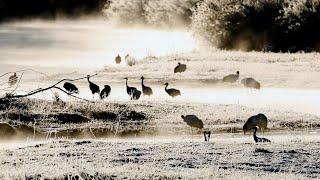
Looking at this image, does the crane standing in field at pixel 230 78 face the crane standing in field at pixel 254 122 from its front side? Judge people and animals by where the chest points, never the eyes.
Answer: no

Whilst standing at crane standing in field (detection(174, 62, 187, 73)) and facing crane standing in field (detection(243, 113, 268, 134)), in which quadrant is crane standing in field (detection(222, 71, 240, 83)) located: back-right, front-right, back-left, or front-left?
front-left
